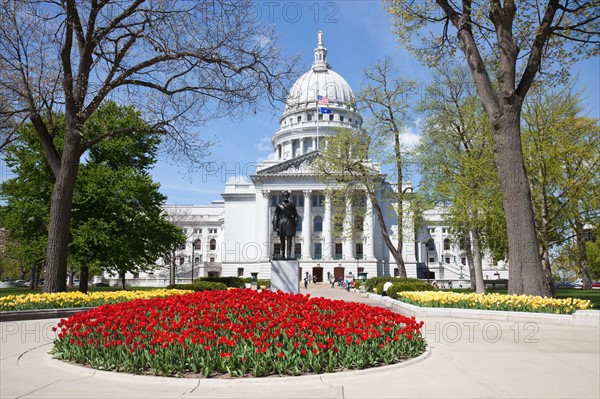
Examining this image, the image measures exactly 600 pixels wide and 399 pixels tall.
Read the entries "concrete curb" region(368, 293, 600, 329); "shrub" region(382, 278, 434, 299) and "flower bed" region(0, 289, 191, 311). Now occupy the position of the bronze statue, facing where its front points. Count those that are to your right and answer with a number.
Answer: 1

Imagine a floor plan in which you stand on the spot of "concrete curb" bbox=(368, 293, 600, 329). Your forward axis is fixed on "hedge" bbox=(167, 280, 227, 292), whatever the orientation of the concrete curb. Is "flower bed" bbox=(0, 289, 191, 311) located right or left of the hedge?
left

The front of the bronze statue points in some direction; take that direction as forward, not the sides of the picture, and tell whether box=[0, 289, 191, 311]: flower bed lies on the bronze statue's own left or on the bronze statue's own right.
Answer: on the bronze statue's own right

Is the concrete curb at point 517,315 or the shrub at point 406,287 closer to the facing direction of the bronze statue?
the concrete curb

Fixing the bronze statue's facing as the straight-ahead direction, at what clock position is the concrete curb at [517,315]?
The concrete curb is roughly at 10 o'clock from the bronze statue.

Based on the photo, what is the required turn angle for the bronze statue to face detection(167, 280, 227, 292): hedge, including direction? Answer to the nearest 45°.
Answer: approximately 135° to its right

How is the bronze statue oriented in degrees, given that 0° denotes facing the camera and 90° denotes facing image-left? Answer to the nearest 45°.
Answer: approximately 0°

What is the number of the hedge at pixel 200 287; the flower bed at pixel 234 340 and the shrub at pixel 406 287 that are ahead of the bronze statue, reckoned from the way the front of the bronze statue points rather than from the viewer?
1

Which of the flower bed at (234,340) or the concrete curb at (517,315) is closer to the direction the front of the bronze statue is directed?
the flower bed

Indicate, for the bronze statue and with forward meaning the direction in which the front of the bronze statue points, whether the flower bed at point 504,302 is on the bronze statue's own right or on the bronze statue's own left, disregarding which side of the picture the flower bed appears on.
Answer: on the bronze statue's own left

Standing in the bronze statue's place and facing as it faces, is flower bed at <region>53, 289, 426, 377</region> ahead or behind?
ahead

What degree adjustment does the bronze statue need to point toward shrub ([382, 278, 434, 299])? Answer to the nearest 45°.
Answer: approximately 135° to its left
